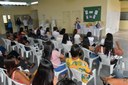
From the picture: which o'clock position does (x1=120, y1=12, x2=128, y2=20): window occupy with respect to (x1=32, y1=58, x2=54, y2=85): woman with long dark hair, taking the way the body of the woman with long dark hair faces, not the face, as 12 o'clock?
The window is roughly at 1 o'clock from the woman with long dark hair.

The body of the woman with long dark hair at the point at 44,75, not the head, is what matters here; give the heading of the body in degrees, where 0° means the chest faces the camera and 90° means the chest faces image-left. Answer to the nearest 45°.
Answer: approximately 180°

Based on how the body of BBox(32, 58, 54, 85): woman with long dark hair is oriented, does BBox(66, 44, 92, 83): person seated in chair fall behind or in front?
in front

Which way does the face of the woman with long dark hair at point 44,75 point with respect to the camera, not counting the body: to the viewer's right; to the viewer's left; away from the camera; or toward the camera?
away from the camera

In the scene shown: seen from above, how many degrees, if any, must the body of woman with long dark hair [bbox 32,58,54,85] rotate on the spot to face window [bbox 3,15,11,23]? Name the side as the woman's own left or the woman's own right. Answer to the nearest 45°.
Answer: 0° — they already face it
